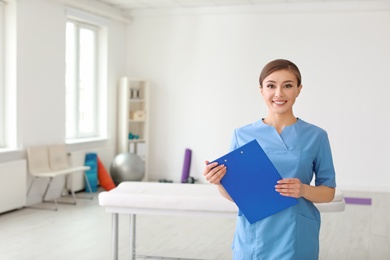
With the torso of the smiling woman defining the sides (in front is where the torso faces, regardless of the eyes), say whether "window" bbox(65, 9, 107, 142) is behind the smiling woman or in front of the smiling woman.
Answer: behind

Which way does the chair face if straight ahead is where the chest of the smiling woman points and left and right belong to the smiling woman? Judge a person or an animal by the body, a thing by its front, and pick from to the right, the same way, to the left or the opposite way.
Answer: to the left

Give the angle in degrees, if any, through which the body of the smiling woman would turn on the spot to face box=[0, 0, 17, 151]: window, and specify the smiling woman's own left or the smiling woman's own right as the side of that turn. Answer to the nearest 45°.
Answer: approximately 135° to the smiling woman's own right

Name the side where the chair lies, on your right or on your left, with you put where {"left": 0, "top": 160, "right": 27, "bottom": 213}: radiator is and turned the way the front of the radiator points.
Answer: on your left

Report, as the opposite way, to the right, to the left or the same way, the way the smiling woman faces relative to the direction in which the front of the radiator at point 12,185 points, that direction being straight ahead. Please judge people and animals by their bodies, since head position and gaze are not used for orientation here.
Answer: to the right

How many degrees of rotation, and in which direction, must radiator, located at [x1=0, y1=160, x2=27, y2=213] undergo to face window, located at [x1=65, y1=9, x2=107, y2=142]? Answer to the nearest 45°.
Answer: approximately 90° to its left

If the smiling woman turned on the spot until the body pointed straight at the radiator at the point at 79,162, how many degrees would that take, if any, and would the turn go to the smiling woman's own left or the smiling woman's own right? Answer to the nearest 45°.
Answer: approximately 135° to the smiling woman's own right

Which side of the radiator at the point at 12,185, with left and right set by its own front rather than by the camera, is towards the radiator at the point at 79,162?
left

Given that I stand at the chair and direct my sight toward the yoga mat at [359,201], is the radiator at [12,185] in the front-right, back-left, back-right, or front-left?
back-right

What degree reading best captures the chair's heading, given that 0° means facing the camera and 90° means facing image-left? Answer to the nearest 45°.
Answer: approximately 315°
